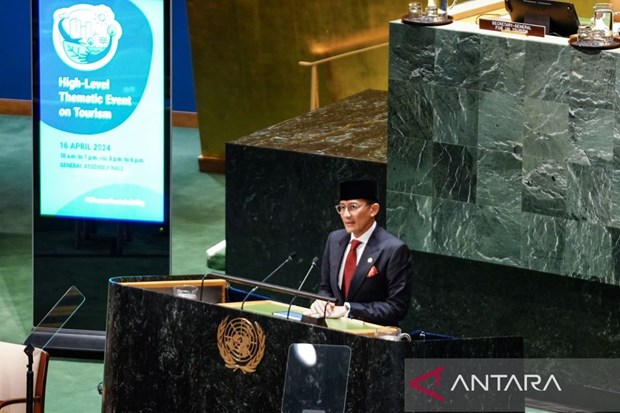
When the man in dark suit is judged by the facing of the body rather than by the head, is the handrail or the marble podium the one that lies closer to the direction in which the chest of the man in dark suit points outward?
the marble podium

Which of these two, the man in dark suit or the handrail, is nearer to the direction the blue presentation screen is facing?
the man in dark suit

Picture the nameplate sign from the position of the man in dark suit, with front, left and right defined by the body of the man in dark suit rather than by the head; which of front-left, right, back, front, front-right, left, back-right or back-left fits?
back

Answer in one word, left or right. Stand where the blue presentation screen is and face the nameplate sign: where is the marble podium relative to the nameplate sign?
right

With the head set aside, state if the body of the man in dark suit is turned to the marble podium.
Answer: yes

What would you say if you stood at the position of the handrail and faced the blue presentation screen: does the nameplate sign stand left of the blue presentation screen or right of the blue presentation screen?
left

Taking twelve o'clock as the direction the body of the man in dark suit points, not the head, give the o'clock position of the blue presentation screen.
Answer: The blue presentation screen is roughly at 3 o'clock from the man in dark suit.

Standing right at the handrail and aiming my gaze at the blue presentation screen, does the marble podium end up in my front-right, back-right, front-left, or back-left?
front-left

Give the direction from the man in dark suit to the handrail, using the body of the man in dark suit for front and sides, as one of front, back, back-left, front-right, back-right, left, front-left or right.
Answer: back-right

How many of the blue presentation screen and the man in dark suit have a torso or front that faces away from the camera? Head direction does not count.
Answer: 0

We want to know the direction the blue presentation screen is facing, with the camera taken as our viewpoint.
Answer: facing the viewer

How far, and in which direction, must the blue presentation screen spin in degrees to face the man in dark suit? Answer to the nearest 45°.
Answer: approximately 45° to its left

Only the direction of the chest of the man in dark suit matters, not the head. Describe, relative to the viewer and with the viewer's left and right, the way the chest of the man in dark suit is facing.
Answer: facing the viewer and to the left of the viewer

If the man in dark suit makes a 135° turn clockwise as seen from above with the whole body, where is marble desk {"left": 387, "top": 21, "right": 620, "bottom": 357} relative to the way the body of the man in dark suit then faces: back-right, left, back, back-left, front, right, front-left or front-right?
front-right

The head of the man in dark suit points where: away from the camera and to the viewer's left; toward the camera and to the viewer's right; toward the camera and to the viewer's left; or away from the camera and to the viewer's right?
toward the camera and to the viewer's left

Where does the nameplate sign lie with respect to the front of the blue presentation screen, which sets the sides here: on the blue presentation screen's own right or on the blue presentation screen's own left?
on the blue presentation screen's own left
